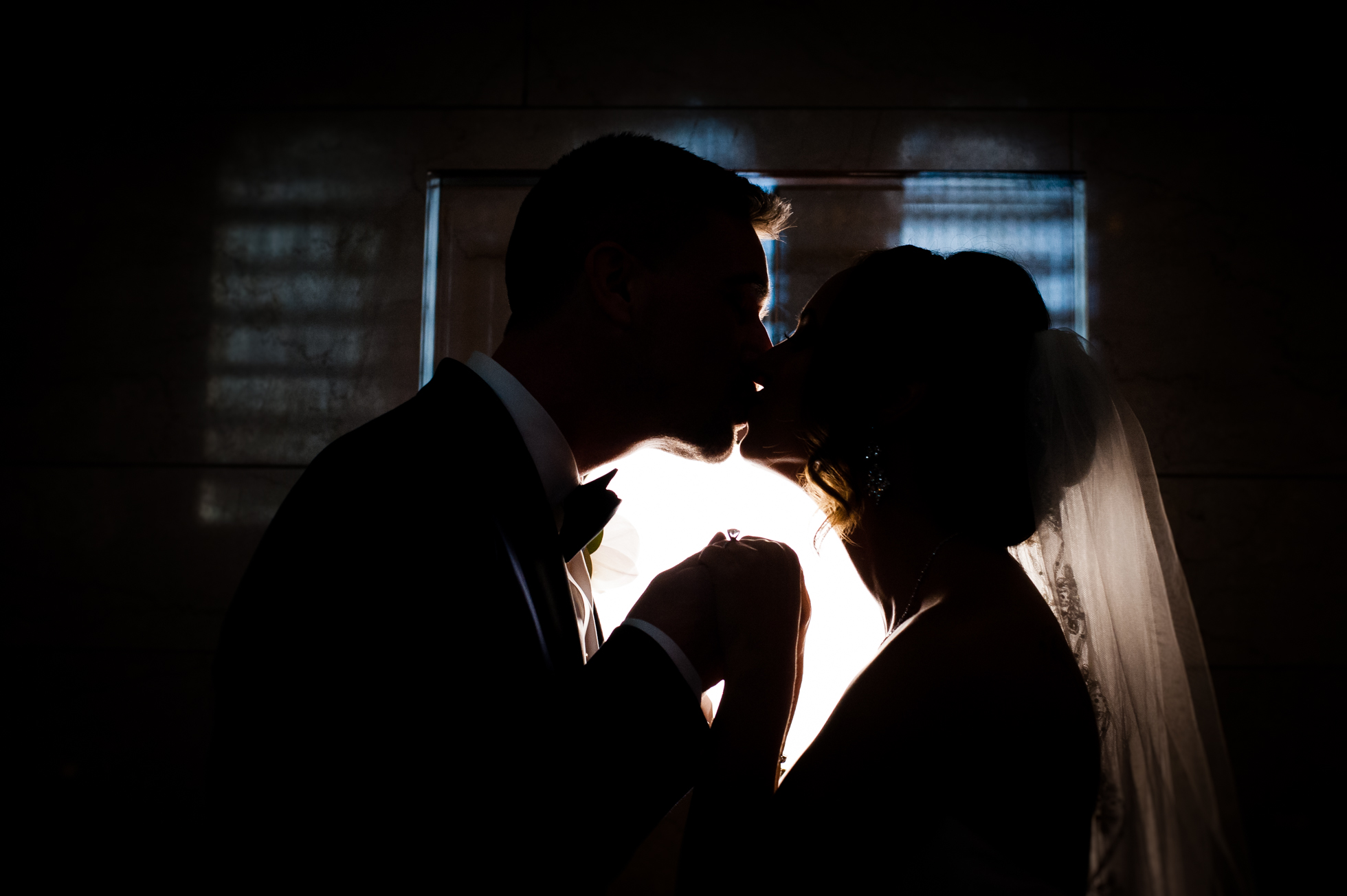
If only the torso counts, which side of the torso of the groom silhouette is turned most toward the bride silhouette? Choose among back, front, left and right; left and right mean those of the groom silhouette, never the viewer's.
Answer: front

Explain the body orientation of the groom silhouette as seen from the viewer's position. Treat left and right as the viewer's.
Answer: facing to the right of the viewer

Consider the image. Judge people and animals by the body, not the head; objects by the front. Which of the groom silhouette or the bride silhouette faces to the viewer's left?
the bride silhouette

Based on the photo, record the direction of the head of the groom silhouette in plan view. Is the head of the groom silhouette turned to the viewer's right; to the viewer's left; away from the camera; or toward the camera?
to the viewer's right

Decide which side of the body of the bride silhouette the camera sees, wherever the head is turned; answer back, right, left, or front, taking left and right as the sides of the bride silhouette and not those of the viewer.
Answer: left

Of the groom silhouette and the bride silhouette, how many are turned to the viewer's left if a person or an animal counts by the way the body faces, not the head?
1

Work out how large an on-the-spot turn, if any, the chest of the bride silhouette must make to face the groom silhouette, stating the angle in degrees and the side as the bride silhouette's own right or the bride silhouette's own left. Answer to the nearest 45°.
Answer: approximately 45° to the bride silhouette's own left

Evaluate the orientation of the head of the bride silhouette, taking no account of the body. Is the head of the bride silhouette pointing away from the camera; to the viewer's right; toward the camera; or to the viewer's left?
to the viewer's left
